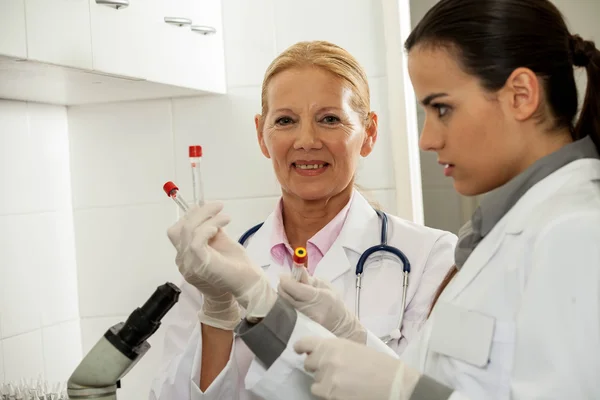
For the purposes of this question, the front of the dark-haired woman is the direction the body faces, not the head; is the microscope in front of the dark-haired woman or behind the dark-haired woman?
in front

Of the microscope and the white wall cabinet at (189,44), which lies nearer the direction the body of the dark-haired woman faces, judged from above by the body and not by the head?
the microscope

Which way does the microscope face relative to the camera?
to the viewer's right

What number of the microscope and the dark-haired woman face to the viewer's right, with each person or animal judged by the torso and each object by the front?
1

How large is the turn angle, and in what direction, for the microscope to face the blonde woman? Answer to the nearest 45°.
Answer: approximately 45° to its left

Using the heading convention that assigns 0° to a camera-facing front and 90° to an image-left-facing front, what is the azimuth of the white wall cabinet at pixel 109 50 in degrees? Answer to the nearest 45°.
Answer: approximately 315°

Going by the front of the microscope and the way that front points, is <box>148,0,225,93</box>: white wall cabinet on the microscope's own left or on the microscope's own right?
on the microscope's own left

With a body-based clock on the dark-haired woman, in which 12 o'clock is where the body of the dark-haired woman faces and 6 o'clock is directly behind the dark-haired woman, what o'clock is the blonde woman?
The blonde woman is roughly at 2 o'clock from the dark-haired woman.

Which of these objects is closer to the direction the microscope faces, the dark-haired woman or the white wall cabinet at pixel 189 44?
the dark-haired woman

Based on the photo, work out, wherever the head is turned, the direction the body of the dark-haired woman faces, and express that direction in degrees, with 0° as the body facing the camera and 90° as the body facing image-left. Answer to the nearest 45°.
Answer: approximately 90°
